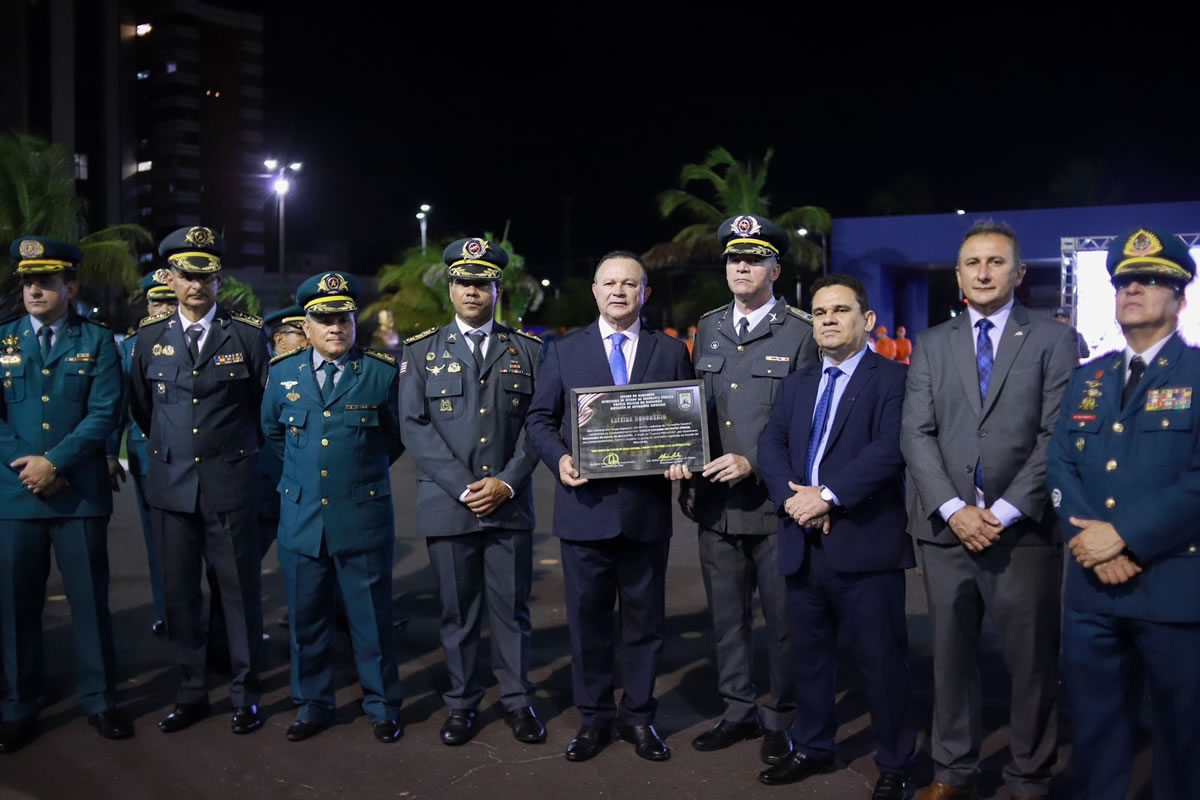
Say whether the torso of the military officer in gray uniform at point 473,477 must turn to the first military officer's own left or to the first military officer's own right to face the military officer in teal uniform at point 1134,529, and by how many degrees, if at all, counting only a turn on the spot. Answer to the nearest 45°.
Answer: approximately 45° to the first military officer's own left

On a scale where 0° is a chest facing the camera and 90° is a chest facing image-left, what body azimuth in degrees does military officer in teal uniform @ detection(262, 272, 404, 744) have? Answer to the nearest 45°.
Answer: approximately 0°

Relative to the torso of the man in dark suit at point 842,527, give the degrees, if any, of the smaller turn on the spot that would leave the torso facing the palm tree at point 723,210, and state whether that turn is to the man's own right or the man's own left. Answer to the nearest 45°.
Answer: approximately 135° to the man's own right

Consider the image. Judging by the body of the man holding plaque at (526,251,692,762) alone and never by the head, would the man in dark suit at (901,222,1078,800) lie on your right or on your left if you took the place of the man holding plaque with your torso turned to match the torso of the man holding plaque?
on your left

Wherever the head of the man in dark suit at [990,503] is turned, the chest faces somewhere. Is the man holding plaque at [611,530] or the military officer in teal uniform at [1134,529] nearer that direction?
the military officer in teal uniform

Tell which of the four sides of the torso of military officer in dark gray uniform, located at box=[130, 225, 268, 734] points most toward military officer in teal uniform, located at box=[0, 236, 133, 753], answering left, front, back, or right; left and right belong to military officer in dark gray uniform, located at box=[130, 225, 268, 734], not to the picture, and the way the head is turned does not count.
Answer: right

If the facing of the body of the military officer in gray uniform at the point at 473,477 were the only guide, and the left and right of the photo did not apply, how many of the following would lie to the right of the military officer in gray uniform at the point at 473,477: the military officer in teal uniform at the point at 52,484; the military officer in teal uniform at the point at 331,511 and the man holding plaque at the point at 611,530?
2

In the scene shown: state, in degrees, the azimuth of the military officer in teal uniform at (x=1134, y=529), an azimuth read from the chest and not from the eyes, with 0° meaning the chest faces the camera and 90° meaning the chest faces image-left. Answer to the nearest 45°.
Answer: approximately 45°

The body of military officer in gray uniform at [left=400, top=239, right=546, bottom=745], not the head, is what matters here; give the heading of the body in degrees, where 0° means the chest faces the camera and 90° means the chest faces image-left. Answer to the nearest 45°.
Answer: approximately 0°
